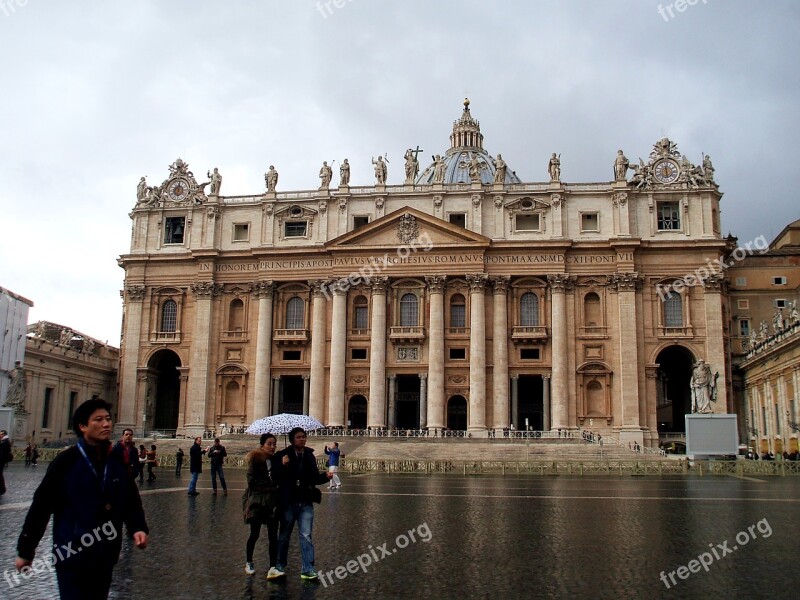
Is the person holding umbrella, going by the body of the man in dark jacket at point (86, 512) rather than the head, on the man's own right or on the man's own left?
on the man's own left

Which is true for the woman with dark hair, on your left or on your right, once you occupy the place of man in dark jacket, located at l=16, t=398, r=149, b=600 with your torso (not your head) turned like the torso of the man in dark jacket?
on your left

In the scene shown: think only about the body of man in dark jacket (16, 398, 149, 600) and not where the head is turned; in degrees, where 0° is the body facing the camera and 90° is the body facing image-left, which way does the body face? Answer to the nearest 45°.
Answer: approximately 315°
